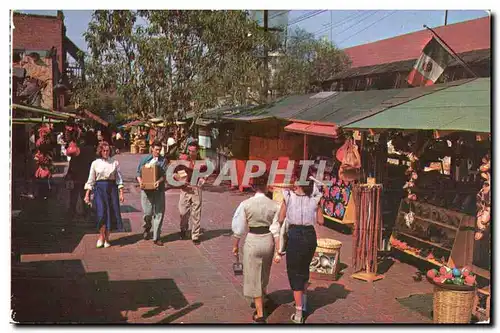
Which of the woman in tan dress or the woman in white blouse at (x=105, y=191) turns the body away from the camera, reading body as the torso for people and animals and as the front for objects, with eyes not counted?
the woman in tan dress

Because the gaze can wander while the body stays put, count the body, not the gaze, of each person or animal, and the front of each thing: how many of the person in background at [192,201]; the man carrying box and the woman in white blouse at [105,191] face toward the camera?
3

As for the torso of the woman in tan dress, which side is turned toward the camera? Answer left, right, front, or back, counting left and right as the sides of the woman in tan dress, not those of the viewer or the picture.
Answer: back

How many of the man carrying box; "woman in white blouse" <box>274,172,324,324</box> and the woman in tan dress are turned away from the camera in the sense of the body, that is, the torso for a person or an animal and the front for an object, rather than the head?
2

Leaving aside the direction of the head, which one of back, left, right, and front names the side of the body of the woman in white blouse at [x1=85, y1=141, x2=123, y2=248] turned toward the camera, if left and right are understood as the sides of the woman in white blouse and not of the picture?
front

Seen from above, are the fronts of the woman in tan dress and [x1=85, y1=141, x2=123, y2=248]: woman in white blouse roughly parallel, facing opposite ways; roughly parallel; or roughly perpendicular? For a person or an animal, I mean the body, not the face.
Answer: roughly parallel, facing opposite ways

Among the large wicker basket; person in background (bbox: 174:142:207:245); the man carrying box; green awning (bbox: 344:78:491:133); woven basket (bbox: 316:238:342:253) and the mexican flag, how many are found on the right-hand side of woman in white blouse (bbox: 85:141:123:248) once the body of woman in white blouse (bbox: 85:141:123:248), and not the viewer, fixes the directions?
0

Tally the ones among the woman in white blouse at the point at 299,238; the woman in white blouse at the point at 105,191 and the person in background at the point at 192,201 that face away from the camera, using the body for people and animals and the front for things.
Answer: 1

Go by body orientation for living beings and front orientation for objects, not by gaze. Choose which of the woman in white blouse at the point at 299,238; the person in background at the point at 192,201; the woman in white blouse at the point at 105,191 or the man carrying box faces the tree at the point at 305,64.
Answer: the woman in white blouse at the point at 299,238

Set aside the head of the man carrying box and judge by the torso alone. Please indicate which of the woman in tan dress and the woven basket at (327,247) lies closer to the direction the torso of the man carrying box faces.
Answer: the woman in tan dress

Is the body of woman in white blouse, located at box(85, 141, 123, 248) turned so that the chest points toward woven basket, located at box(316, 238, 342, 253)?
no

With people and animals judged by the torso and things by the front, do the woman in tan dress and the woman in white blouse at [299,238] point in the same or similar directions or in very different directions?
same or similar directions

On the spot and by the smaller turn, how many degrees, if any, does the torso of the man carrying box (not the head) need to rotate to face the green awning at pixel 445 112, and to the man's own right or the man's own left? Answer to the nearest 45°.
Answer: approximately 45° to the man's own left

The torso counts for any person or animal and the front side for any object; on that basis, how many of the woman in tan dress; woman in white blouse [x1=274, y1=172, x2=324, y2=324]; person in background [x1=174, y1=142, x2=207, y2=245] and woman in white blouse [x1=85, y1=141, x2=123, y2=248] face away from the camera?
2

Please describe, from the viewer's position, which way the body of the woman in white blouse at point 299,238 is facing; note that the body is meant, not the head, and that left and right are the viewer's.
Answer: facing away from the viewer

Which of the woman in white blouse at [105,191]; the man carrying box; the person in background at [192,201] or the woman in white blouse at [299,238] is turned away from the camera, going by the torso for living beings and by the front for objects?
the woman in white blouse at [299,238]

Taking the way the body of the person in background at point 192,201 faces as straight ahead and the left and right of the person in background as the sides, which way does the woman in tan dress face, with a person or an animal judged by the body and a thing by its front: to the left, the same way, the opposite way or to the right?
the opposite way

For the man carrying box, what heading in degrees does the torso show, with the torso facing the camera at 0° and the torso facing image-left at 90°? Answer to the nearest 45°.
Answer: approximately 0°
